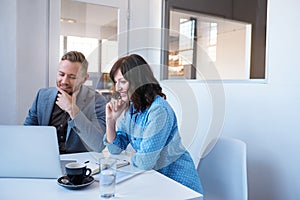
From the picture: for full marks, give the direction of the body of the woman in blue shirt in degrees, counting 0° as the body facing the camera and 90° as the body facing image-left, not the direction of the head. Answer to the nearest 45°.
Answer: approximately 45°

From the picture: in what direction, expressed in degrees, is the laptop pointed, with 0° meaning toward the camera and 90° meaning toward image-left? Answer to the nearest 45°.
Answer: approximately 180°

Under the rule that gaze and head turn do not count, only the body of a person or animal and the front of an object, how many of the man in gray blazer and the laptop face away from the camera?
1

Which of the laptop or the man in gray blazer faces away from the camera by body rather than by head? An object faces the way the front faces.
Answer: the laptop

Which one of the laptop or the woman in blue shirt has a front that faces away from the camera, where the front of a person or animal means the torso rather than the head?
the laptop

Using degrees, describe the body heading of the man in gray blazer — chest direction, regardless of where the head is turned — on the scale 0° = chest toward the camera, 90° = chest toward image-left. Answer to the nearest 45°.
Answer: approximately 45°

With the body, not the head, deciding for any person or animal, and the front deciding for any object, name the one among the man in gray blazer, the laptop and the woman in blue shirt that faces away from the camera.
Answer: the laptop
